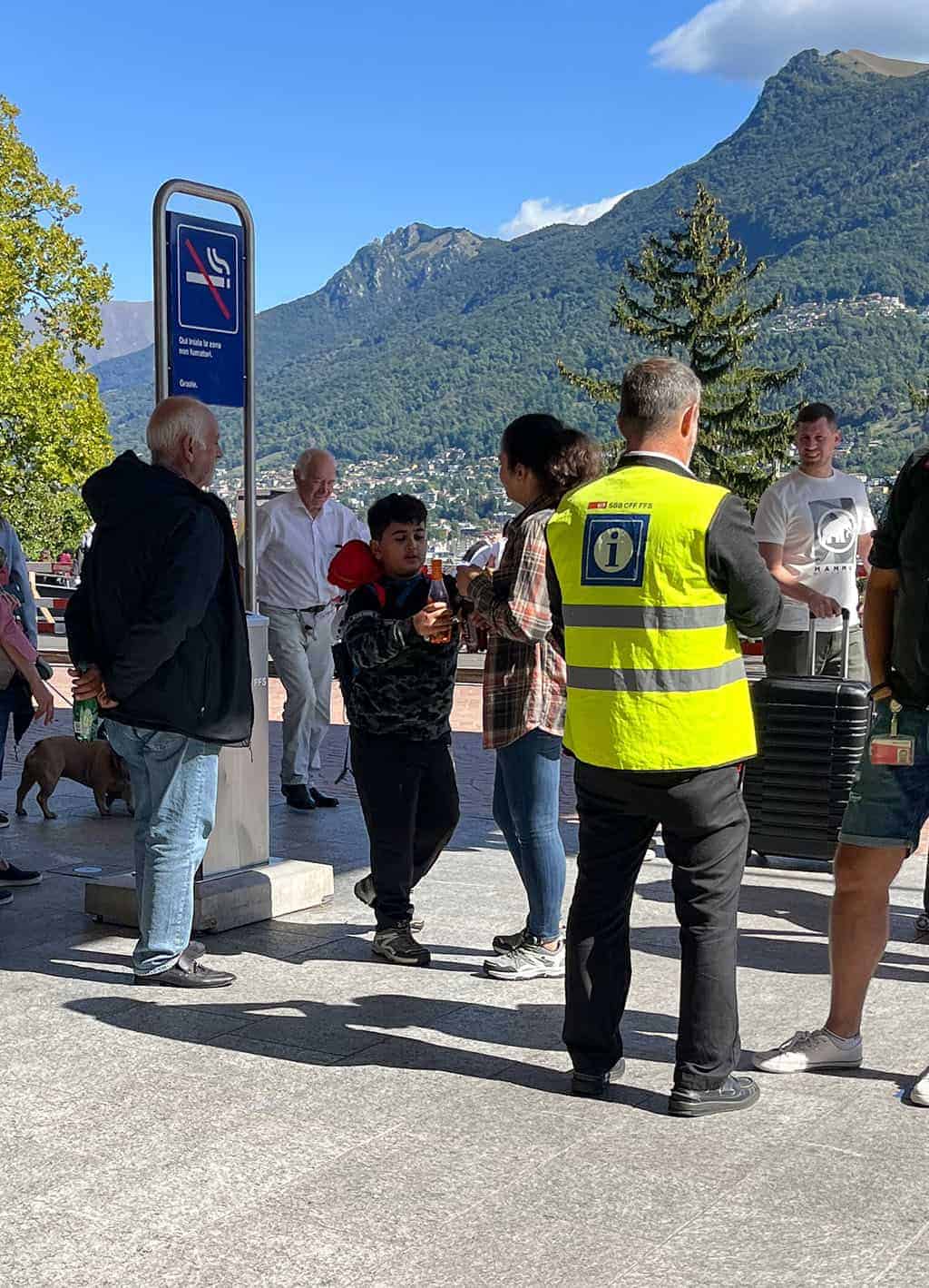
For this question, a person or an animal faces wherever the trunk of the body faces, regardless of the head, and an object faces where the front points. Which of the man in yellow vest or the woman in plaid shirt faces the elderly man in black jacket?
the woman in plaid shirt

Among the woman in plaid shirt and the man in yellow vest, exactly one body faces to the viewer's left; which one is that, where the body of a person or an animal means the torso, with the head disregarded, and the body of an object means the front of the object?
the woman in plaid shirt

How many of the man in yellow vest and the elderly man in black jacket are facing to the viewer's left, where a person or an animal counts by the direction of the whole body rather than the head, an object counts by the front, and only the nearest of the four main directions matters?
0

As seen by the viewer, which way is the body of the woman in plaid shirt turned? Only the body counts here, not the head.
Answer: to the viewer's left

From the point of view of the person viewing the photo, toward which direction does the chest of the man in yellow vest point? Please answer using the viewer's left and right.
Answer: facing away from the viewer and to the right of the viewer

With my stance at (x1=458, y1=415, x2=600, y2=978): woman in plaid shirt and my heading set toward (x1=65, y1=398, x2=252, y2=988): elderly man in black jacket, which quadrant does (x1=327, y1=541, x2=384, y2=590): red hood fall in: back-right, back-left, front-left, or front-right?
front-right

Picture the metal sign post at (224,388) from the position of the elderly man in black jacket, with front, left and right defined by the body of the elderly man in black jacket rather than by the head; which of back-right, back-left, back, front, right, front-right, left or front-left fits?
front-left

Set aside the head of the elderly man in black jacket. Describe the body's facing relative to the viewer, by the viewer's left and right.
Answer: facing away from the viewer and to the right of the viewer

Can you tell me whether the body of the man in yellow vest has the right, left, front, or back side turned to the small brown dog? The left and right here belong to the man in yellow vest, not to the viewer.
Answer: left
